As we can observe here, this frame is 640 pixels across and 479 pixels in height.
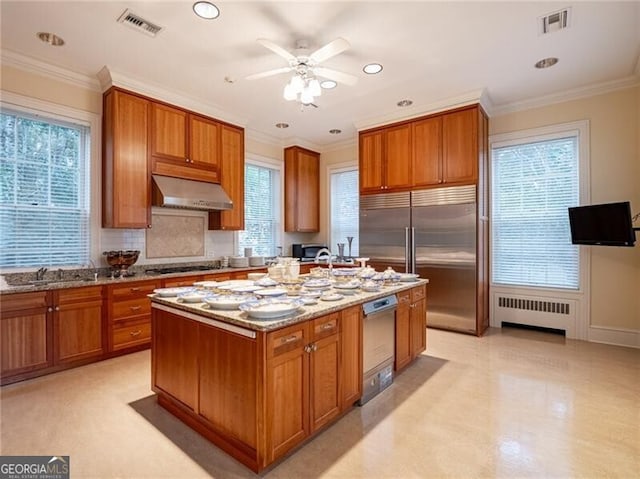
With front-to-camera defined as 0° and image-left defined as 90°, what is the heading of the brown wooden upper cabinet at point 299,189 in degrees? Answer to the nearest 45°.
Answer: approximately 315°

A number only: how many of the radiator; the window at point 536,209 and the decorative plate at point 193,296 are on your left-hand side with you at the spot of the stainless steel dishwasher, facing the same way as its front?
2

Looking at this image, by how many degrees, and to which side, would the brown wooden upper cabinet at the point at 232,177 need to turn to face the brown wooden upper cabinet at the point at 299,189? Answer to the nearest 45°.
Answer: approximately 90° to its left

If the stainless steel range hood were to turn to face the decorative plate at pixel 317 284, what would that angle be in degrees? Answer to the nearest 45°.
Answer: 0° — it already faces it
